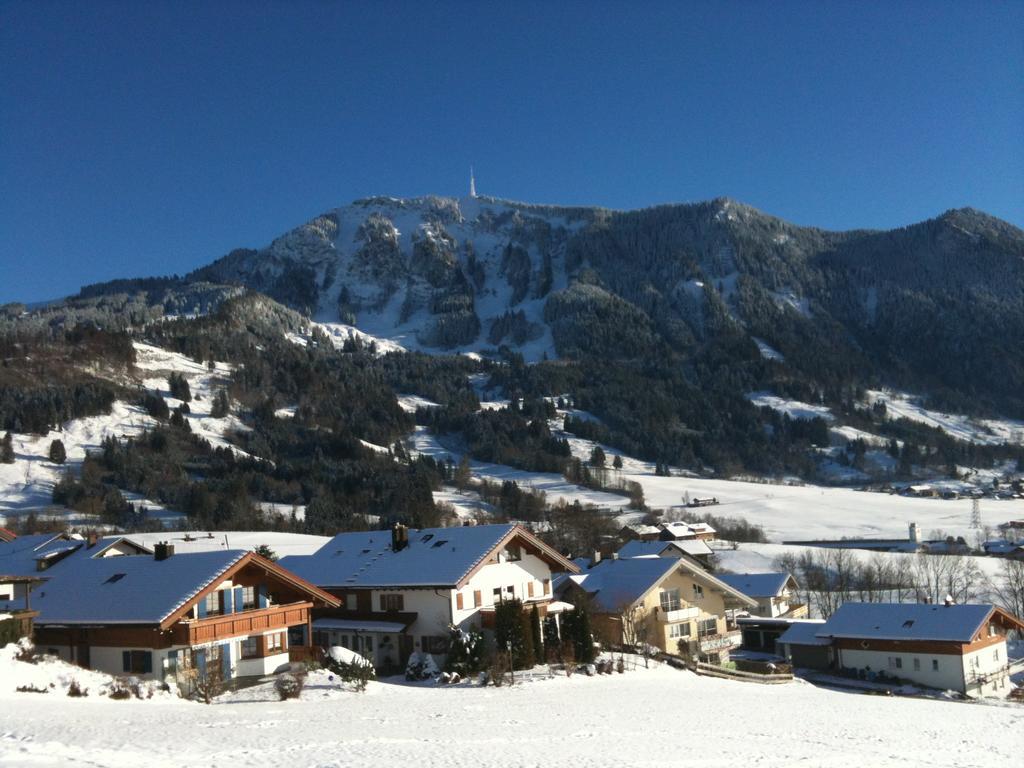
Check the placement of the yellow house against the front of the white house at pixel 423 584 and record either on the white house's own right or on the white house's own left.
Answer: on the white house's own left

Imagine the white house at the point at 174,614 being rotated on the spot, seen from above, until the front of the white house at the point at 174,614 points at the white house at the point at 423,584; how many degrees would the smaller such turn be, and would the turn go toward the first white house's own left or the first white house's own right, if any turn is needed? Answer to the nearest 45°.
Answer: approximately 90° to the first white house's own left

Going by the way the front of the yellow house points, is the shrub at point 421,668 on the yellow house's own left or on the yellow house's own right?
on the yellow house's own right
